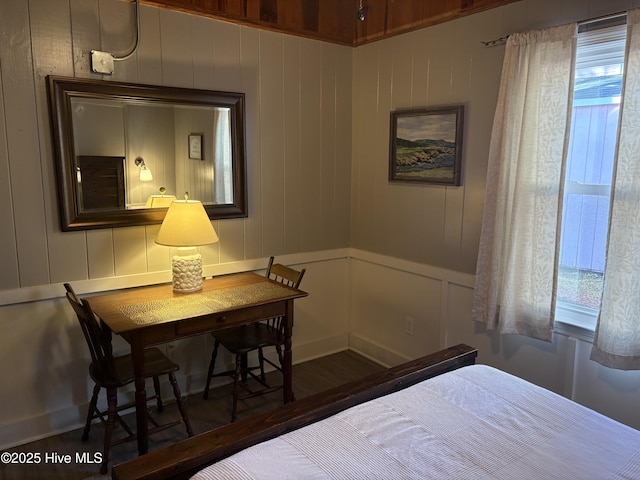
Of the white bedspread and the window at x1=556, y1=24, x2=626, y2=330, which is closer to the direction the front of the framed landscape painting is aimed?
the white bedspread

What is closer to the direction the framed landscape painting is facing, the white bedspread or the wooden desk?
the wooden desk

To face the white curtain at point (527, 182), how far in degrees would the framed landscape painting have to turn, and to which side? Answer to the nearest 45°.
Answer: approximately 90° to its left

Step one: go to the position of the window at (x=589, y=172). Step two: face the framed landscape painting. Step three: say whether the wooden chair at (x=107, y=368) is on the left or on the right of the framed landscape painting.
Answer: left

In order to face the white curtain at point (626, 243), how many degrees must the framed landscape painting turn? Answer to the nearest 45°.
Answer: approximately 90° to its left

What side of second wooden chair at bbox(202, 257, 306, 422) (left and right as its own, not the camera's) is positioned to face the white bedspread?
left

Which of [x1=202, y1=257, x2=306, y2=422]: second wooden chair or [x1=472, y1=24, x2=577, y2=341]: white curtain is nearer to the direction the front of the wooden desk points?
the white curtain

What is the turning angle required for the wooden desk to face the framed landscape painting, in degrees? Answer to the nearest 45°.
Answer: approximately 45° to its left

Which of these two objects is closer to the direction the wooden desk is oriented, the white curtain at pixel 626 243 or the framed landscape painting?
the white curtain

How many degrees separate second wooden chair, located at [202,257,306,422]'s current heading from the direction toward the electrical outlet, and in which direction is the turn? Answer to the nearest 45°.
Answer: approximately 135° to its left

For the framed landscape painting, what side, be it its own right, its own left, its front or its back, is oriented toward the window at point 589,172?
left
